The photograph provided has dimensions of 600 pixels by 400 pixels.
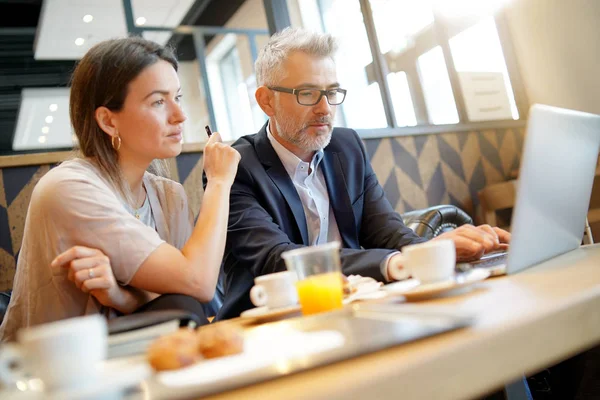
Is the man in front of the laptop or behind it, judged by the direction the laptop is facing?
in front

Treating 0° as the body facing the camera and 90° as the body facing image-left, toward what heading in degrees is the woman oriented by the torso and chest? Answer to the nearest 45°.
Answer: approximately 315°

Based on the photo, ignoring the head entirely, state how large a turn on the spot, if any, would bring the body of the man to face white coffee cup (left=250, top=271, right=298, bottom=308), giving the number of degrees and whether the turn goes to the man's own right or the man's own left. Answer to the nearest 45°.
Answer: approximately 45° to the man's own right

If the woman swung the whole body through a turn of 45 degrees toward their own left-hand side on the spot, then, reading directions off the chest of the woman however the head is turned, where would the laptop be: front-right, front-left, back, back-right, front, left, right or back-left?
front-right

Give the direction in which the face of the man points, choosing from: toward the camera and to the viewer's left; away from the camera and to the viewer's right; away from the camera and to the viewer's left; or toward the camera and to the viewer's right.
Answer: toward the camera and to the viewer's right

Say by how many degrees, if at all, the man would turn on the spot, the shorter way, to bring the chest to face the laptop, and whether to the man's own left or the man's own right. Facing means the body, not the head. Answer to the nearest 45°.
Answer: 0° — they already face it

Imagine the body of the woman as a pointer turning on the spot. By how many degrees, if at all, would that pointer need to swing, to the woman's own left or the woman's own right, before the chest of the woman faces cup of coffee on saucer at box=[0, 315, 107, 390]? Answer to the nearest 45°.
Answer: approximately 45° to the woman's own right

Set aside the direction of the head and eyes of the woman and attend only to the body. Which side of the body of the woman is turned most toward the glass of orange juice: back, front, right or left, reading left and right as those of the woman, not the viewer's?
front

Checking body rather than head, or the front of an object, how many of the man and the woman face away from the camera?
0

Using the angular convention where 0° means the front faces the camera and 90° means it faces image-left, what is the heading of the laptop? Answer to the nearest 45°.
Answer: approximately 135°

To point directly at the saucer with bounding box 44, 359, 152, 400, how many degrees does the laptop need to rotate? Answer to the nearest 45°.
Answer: approximately 90° to its left

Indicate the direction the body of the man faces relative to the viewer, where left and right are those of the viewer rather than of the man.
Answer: facing the viewer and to the right of the viewer

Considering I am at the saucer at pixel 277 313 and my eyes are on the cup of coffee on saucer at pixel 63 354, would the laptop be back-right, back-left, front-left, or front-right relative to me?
back-left
